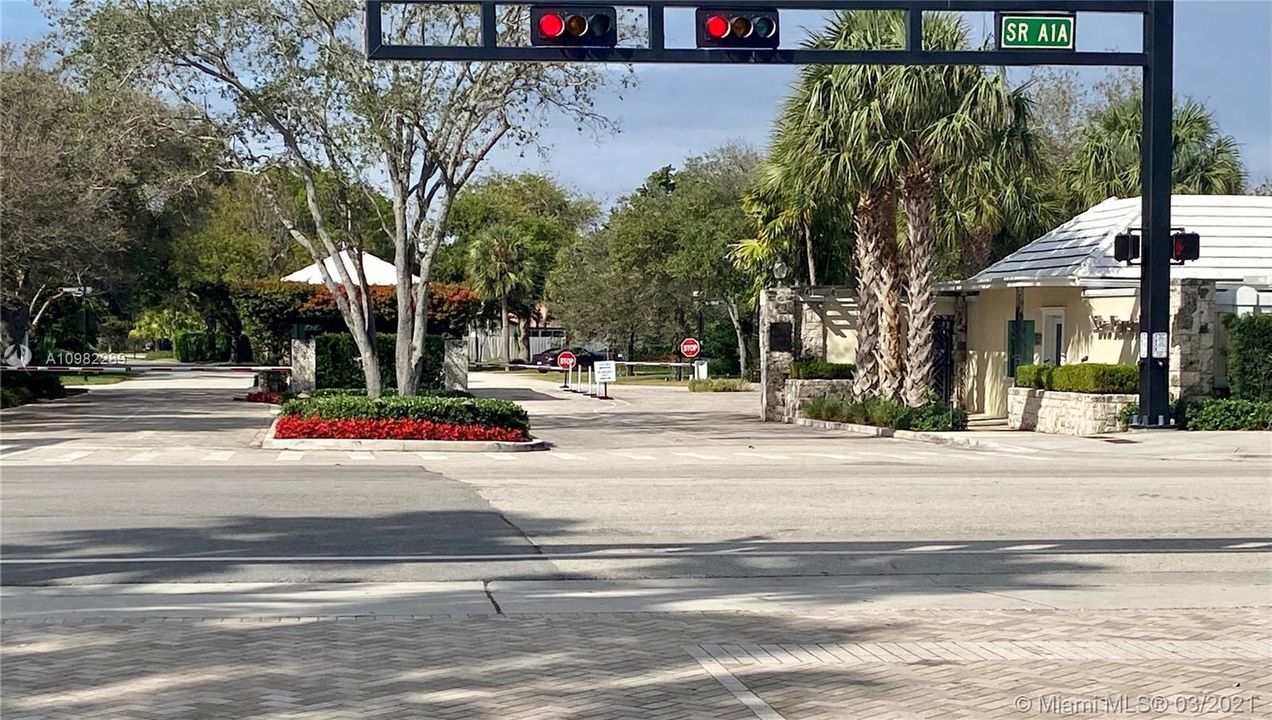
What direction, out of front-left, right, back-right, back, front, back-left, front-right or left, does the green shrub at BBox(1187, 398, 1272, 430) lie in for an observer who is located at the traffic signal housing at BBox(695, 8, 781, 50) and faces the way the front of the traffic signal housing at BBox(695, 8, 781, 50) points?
back-left

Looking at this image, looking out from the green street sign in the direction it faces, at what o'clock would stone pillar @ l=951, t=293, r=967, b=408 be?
The stone pillar is roughly at 6 o'clock from the green street sign.

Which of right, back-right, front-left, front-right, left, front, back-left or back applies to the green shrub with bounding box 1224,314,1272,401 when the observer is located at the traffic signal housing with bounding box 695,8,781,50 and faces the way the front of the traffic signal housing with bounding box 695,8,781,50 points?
back-left

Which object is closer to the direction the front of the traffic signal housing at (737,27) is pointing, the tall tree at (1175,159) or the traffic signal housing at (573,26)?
the traffic signal housing

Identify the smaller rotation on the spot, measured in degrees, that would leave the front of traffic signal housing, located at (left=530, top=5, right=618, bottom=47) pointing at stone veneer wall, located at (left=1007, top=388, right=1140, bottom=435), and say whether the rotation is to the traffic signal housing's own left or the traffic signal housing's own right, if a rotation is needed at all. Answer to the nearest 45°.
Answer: approximately 135° to the traffic signal housing's own left

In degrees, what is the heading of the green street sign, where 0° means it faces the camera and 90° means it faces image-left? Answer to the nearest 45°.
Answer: approximately 0°

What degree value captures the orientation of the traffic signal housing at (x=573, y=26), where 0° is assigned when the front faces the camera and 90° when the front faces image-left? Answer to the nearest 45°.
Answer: approximately 0°

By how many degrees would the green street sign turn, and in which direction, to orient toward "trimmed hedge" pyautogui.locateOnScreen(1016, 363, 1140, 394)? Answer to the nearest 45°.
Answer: approximately 180°

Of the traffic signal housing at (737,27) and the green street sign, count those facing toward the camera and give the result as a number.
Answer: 2

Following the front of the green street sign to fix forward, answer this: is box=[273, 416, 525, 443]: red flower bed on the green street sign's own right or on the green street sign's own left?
on the green street sign's own right
